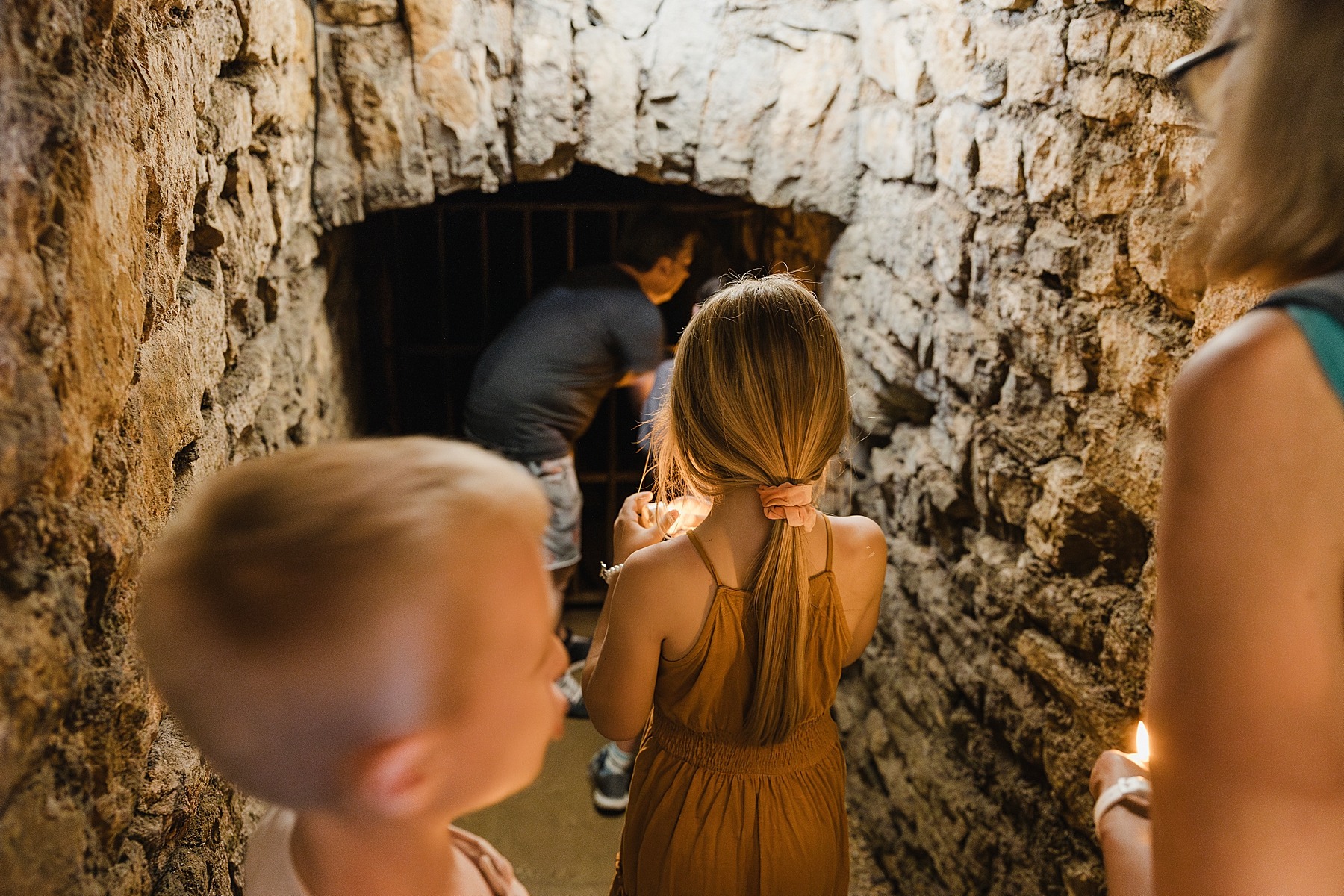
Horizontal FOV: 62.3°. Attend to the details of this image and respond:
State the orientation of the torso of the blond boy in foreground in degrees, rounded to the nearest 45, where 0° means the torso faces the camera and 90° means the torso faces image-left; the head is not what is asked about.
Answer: approximately 225°

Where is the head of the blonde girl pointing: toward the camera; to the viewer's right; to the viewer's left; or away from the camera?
away from the camera

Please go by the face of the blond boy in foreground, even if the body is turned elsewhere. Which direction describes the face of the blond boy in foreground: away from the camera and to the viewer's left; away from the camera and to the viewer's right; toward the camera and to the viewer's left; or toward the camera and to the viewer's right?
away from the camera and to the viewer's right

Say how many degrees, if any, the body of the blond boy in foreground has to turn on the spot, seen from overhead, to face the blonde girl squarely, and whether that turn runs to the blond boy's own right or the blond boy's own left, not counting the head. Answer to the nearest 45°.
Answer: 0° — they already face them
